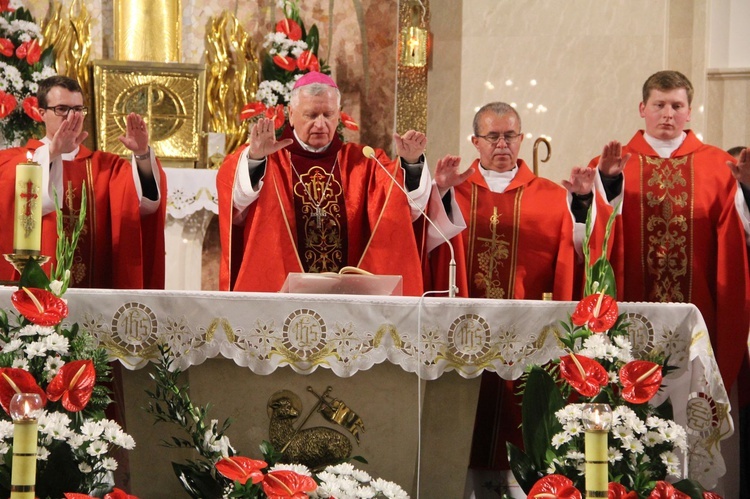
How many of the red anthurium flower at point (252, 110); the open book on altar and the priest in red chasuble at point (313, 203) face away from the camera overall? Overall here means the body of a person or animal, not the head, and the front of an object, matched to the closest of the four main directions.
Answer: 1

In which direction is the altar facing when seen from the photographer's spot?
facing the viewer

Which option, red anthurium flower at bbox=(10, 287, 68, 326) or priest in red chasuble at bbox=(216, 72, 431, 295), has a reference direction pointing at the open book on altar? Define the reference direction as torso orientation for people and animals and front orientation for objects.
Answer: the priest in red chasuble

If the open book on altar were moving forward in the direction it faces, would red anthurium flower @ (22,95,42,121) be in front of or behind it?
in front

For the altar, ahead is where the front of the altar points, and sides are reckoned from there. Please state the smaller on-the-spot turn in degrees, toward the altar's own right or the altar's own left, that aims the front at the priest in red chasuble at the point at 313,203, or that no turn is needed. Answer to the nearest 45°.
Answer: approximately 180°

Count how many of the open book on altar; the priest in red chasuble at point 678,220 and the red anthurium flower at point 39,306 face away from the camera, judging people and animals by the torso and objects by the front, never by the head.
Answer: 1

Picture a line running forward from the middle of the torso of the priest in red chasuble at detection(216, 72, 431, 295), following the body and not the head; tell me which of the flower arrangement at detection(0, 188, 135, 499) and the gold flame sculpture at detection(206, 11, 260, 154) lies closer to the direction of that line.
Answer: the flower arrangement

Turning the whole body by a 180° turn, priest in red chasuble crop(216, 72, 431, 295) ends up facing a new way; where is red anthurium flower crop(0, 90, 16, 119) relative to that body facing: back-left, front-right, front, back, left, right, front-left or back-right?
front-left

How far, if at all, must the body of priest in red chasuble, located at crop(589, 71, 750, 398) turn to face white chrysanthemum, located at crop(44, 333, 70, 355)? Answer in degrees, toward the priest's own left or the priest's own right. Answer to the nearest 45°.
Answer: approximately 45° to the priest's own right

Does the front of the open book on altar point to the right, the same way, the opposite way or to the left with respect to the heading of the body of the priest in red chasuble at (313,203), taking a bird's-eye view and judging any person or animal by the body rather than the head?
the opposite way

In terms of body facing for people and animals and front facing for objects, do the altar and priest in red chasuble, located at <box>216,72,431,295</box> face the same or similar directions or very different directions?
same or similar directions

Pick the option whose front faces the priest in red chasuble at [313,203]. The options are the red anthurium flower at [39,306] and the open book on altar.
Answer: the open book on altar

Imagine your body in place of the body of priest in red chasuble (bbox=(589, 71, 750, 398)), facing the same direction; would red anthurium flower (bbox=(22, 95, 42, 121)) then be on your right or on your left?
on your right

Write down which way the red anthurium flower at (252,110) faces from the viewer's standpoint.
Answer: facing the viewer and to the left of the viewer

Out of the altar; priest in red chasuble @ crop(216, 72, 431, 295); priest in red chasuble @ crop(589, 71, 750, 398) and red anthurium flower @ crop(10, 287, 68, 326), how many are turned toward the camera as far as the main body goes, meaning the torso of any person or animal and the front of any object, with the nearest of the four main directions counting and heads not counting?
4

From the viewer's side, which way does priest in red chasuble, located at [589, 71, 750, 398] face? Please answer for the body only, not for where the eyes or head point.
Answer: toward the camera
